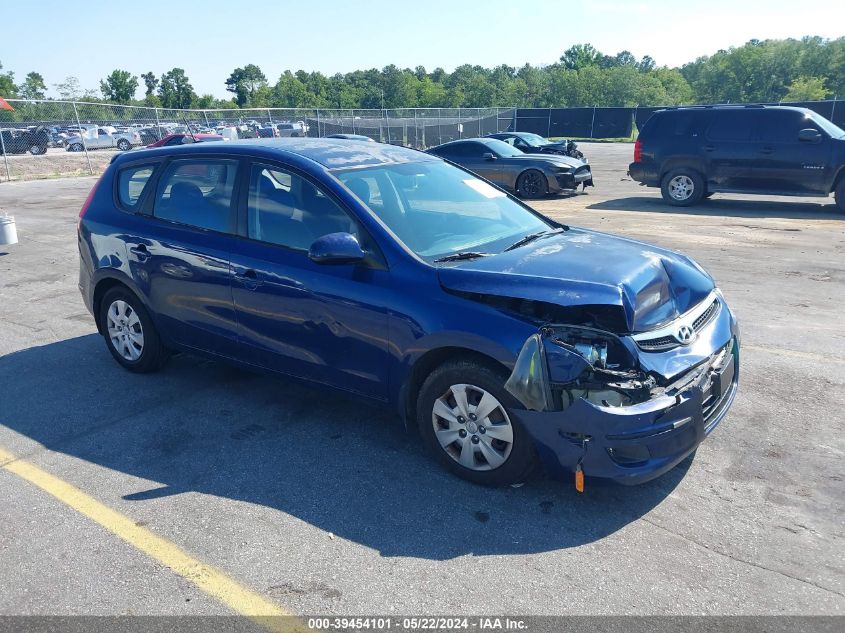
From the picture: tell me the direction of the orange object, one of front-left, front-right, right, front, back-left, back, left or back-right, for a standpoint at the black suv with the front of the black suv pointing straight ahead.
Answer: right

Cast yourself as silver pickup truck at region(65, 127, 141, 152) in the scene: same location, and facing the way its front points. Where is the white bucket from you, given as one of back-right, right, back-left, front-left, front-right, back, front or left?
left

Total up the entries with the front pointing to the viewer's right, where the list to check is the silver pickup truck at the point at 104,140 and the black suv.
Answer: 1

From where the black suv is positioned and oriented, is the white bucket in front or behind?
behind

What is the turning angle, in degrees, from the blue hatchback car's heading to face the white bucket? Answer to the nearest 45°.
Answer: approximately 180°

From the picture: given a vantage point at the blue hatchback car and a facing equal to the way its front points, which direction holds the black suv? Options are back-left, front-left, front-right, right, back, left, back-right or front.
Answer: left

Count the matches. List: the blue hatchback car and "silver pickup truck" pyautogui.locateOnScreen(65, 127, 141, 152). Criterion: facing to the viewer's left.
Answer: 1

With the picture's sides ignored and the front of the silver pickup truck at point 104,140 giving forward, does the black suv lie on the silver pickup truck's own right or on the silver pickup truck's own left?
on the silver pickup truck's own left

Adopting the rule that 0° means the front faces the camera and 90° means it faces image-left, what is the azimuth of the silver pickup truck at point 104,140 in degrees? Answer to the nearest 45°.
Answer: approximately 90°

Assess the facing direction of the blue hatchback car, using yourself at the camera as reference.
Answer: facing the viewer and to the right of the viewer

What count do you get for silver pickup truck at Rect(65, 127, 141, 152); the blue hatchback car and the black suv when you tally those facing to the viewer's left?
1

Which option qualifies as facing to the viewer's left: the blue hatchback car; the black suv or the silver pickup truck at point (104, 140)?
the silver pickup truck

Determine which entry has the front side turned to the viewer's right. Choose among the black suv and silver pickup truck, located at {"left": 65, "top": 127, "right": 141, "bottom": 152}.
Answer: the black suv

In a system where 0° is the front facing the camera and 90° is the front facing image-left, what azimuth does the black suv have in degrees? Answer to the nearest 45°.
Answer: approximately 270°
